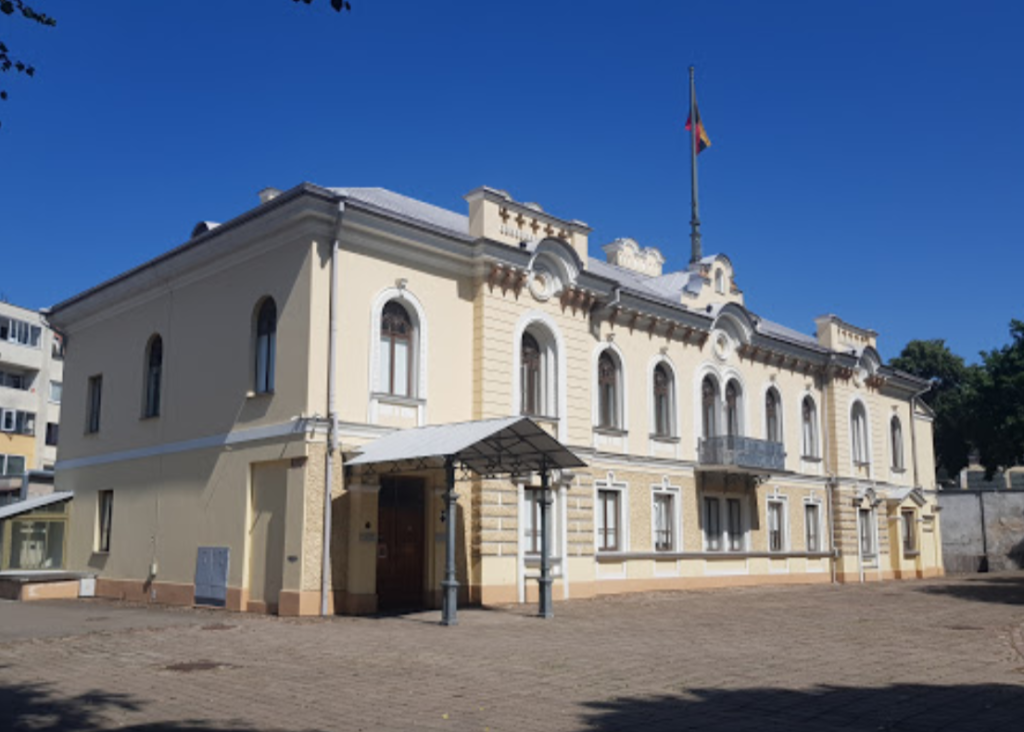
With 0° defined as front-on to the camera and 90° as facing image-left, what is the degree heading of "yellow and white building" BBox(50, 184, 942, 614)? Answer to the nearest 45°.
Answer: approximately 315°

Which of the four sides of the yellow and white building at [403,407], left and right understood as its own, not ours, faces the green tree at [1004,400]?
left
